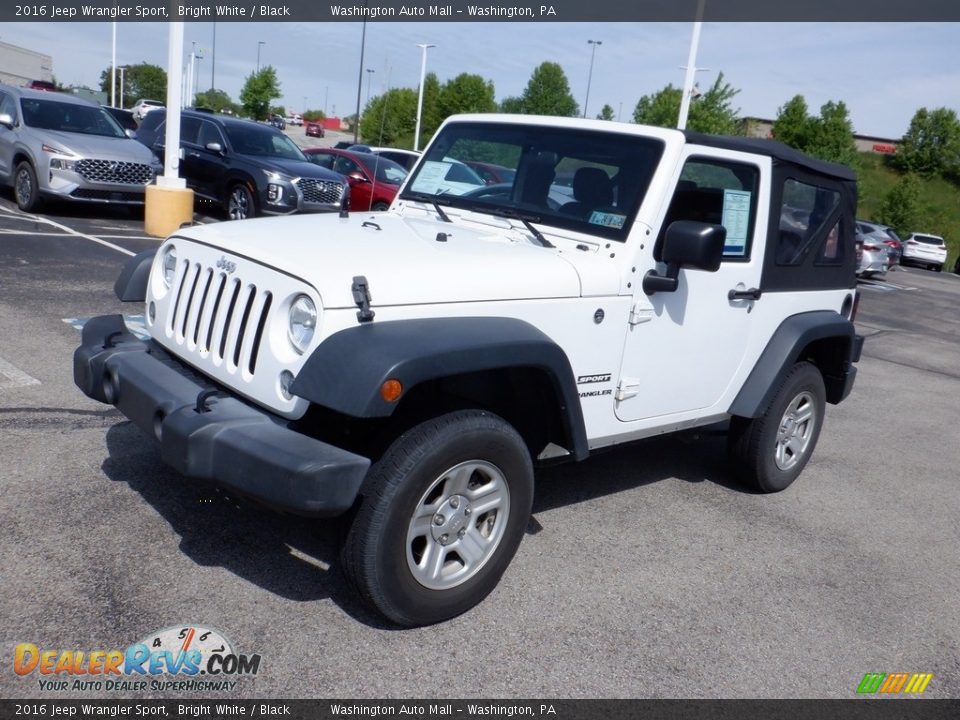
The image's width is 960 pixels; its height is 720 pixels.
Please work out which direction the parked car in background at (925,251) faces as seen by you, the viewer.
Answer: facing away from the viewer and to the left of the viewer

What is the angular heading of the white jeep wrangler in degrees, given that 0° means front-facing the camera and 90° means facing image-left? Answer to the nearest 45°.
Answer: approximately 45°

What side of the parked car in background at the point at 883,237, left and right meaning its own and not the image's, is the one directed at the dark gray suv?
left

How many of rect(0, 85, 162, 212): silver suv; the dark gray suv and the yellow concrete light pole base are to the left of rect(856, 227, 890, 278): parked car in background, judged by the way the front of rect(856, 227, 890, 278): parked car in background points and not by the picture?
3

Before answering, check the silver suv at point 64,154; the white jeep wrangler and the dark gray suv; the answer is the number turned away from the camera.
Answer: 0

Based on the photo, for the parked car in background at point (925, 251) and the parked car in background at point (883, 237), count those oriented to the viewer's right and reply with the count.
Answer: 0

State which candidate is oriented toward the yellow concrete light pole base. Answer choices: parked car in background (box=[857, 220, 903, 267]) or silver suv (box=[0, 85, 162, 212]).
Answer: the silver suv

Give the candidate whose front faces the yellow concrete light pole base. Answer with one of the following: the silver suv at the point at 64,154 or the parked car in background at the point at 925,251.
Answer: the silver suv

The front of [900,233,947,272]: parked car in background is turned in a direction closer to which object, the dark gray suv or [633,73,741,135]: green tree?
the green tree

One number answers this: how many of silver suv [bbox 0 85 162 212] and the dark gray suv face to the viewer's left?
0

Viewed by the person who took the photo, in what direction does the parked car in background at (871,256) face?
facing away from the viewer and to the left of the viewer

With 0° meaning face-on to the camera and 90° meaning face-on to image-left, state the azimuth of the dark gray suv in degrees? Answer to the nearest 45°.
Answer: approximately 315°

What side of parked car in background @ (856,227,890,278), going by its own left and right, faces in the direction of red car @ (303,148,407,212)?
left

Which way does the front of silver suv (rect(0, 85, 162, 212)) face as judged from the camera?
facing the viewer and to the right of the viewer

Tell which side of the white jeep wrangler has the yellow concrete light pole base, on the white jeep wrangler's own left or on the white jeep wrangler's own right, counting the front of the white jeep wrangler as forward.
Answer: on the white jeep wrangler's own right

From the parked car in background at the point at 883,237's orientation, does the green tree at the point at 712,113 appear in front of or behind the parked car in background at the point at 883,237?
in front
